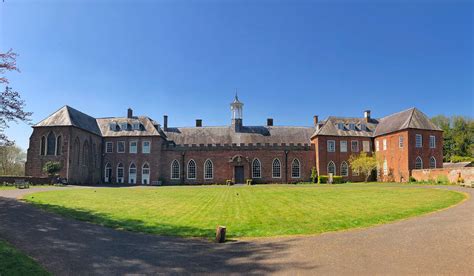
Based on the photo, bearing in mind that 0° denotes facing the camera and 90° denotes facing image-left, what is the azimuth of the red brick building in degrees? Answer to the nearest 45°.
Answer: approximately 0°

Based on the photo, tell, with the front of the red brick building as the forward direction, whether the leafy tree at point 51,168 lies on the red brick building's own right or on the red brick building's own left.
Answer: on the red brick building's own right

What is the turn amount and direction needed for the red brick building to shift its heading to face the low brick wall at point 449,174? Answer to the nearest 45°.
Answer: approximately 45° to its left

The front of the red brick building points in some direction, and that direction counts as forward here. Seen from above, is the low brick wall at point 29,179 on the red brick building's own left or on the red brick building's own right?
on the red brick building's own right
